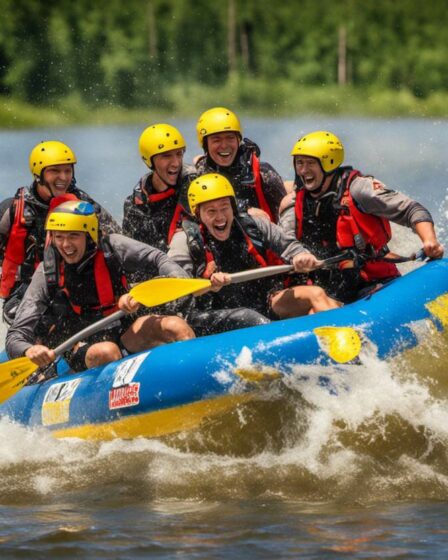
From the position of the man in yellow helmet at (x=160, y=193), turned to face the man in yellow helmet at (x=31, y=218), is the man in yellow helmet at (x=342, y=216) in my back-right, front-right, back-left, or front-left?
back-left

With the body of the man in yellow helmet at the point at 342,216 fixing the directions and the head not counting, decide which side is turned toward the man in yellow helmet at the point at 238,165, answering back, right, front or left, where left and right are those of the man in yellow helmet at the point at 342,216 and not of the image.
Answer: right

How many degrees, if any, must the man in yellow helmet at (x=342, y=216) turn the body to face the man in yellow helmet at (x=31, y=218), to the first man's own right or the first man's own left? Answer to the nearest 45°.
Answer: approximately 45° to the first man's own right

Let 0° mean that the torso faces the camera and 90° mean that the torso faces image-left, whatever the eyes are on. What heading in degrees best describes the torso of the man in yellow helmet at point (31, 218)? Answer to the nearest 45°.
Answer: approximately 315°

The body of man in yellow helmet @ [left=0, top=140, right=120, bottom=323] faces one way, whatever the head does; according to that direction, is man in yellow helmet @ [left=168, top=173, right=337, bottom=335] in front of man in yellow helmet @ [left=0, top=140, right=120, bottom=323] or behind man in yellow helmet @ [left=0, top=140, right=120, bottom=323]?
in front

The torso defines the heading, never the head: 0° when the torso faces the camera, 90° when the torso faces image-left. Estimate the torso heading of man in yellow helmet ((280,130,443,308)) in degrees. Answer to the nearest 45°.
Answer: approximately 45°
